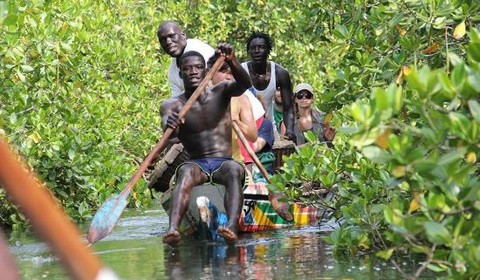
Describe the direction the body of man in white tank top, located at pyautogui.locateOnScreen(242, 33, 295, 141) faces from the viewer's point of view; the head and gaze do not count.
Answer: toward the camera

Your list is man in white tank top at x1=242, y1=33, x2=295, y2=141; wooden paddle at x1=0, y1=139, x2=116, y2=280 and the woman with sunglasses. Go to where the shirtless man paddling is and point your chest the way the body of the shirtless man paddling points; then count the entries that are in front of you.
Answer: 1

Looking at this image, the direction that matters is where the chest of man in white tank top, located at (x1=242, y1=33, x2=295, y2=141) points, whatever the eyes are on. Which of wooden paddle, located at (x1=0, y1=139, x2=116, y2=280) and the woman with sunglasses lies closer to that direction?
the wooden paddle

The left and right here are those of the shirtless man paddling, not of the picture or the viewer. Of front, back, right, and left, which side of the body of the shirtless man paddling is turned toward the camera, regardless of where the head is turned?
front

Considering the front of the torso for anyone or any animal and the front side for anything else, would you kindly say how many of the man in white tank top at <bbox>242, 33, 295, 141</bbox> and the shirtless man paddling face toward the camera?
2

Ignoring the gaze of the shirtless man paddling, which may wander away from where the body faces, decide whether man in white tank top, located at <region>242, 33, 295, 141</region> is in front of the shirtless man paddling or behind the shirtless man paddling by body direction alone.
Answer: behind

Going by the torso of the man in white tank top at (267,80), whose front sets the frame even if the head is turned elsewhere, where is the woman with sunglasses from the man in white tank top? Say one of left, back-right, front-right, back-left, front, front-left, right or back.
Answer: back-left

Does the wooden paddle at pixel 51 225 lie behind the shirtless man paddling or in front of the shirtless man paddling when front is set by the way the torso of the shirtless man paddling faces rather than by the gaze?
in front

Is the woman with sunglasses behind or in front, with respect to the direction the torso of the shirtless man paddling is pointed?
behind

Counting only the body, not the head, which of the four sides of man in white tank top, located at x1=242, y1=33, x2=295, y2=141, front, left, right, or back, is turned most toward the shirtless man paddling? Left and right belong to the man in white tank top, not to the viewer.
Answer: front

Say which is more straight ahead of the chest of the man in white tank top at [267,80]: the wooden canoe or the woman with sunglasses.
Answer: the wooden canoe
